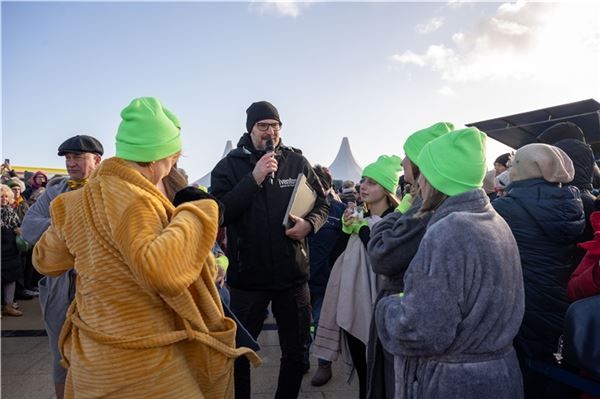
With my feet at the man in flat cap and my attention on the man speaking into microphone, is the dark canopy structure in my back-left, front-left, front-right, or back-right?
front-left

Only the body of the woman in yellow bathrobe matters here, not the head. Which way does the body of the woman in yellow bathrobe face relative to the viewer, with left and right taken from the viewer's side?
facing away from the viewer and to the right of the viewer

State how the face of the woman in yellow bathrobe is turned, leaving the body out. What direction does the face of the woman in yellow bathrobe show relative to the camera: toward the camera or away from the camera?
away from the camera

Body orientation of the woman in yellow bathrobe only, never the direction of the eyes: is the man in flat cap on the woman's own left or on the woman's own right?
on the woman's own left

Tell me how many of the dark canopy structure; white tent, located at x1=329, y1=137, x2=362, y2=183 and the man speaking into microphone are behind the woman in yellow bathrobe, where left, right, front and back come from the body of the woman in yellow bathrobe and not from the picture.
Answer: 0

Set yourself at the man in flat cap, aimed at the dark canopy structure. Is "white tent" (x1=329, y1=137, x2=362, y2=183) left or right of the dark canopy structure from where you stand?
left

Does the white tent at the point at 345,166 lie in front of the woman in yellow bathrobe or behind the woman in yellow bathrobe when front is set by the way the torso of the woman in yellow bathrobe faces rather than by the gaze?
in front

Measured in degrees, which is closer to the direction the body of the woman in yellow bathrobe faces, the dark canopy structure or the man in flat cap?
the dark canopy structure

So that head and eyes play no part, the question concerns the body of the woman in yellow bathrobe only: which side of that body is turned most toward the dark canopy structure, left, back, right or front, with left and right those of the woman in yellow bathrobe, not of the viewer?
front
